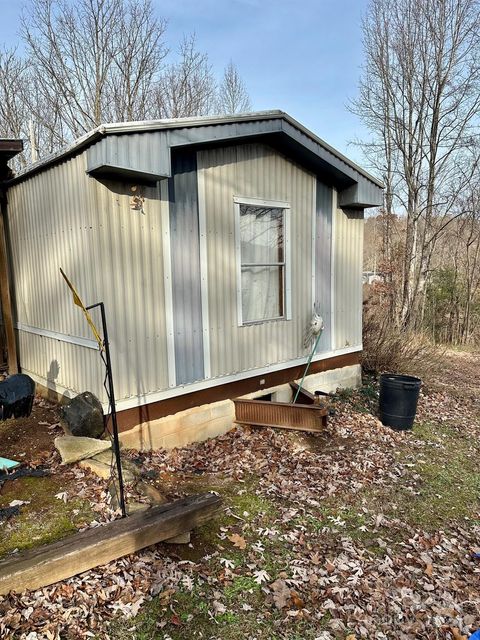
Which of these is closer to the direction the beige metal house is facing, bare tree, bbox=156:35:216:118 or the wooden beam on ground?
the wooden beam on ground

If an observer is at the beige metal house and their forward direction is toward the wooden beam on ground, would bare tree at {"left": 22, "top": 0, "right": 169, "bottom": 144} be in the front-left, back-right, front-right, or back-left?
back-right

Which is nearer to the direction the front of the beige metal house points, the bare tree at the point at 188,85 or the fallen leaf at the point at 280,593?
the fallen leaf

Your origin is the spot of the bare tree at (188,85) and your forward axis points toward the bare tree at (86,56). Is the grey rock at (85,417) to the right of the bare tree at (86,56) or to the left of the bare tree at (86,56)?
left
